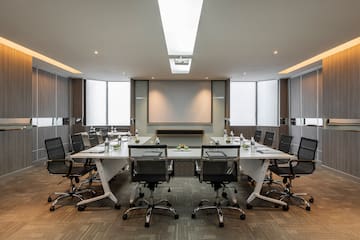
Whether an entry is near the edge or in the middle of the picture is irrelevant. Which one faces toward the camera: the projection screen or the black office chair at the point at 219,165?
the projection screen

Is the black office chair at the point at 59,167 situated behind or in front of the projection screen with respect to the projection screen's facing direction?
in front

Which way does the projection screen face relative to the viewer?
toward the camera

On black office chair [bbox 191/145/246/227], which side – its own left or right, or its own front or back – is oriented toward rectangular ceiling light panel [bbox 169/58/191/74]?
front

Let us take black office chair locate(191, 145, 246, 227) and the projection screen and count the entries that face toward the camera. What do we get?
1

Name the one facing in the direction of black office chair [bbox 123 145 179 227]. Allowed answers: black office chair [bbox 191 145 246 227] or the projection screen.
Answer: the projection screen

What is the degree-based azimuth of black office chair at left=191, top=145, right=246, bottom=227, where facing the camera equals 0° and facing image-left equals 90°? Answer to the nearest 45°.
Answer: approximately 180°

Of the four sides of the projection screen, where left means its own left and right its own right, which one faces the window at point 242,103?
left

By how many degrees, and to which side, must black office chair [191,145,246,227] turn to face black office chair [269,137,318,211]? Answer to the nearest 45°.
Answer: approximately 45° to its right

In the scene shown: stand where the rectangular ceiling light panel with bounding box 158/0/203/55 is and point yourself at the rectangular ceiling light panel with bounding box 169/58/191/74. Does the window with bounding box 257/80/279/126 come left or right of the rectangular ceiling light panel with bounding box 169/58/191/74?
right

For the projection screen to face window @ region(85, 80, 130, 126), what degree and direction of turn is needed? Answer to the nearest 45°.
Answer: approximately 90° to its right

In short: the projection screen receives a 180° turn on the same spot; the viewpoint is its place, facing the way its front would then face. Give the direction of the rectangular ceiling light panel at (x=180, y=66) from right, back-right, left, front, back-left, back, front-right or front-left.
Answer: back

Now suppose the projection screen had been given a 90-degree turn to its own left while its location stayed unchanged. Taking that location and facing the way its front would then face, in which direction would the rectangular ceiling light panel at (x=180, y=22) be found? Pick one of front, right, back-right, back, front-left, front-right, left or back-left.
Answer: right

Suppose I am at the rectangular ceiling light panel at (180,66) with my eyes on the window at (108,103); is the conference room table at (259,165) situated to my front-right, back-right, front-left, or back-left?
back-left

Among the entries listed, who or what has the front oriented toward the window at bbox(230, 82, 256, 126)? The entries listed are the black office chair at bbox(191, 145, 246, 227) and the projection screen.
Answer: the black office chair

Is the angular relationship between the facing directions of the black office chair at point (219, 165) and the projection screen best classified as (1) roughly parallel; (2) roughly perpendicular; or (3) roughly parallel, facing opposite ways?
roughly parallel, facing opposite ways

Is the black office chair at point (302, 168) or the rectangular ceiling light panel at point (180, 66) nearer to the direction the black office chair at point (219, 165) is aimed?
the rectangular ceiling light panel

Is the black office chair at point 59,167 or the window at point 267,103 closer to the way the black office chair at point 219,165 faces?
the window
